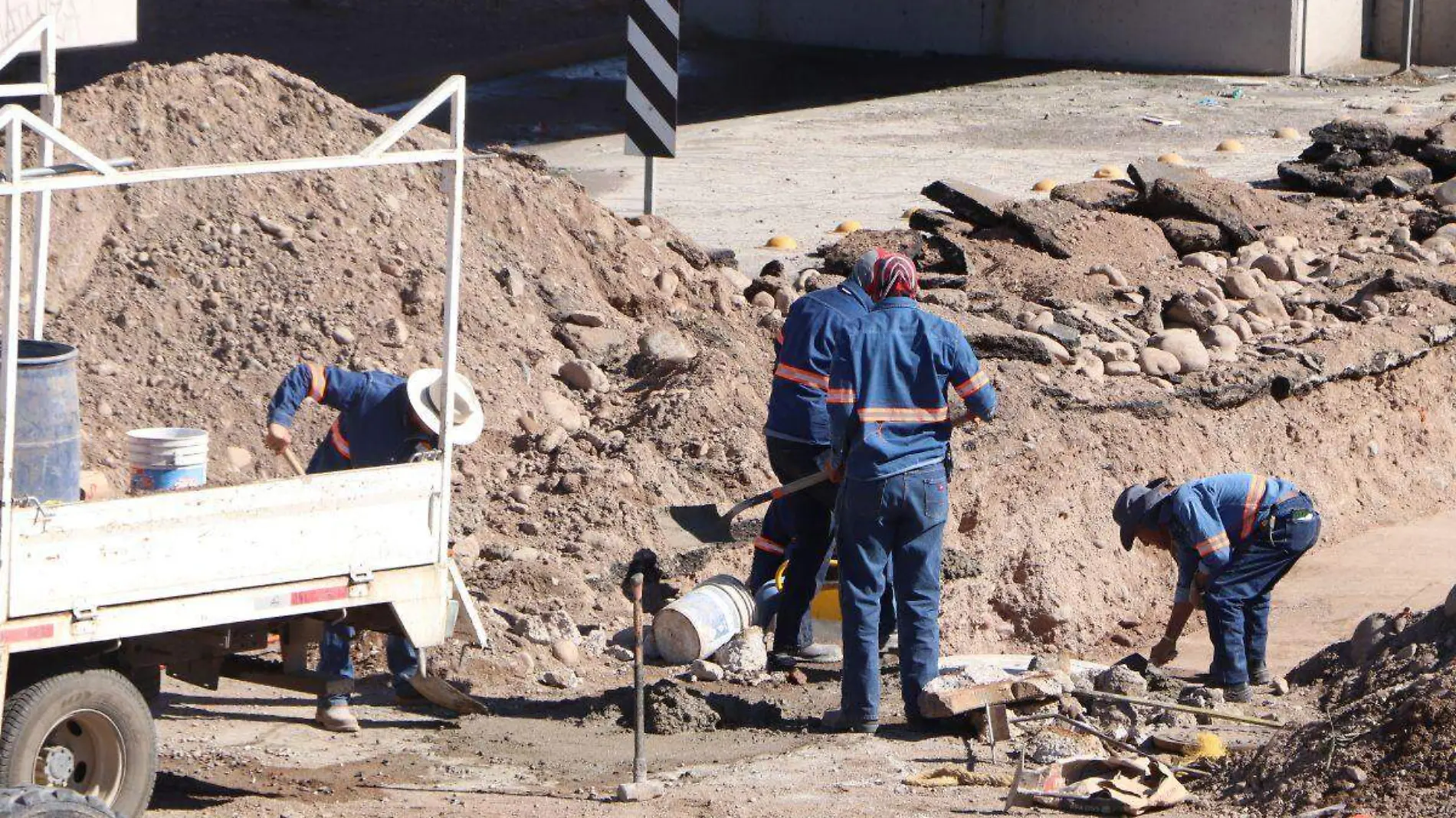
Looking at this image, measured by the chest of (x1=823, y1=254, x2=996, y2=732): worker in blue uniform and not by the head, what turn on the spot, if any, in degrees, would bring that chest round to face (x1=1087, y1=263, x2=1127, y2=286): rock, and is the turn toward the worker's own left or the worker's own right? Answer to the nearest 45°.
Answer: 0° — they already face it

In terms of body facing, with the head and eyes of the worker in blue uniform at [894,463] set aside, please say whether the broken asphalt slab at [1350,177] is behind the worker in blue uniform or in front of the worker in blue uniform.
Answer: in front

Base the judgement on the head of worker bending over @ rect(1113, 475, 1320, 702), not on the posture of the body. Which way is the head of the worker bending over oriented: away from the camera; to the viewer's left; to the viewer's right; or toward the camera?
to the viewer's left

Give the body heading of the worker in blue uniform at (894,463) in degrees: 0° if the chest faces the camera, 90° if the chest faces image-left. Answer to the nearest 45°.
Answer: approximately 180°

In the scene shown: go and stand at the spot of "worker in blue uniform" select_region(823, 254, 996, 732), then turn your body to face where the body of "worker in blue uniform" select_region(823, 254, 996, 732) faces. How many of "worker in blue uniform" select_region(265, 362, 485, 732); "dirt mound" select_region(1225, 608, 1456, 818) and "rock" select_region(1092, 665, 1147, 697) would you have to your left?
1

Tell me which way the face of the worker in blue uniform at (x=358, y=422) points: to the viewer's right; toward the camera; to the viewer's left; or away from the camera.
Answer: to the viewer's right

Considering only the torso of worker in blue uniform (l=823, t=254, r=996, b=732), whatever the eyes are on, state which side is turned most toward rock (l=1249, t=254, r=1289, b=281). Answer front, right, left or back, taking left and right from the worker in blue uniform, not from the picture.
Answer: front

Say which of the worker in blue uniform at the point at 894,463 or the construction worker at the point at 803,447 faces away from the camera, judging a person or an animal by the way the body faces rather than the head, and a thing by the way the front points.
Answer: the worker in blue uniform

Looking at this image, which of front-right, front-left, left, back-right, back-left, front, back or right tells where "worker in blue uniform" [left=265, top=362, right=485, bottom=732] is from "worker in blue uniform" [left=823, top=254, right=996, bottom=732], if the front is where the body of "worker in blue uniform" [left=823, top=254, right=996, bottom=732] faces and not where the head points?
left
